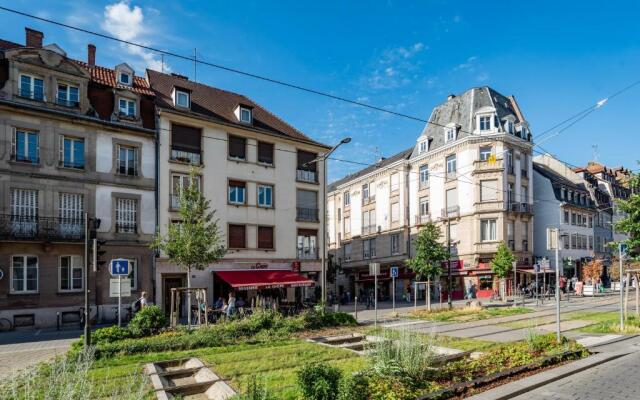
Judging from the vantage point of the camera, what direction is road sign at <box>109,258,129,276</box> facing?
facing the viewer

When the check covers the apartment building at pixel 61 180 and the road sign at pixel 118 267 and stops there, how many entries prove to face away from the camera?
0

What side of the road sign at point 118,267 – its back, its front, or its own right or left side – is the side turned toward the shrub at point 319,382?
front

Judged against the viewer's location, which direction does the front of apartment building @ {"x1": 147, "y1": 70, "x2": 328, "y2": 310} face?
facing the viewer and to the right of the viewer

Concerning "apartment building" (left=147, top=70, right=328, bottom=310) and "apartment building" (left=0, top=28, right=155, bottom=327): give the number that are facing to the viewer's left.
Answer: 0

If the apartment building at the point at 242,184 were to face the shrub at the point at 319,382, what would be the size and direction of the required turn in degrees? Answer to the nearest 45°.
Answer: approximately 45° to its right

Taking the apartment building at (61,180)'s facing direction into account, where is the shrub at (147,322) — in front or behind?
in front
